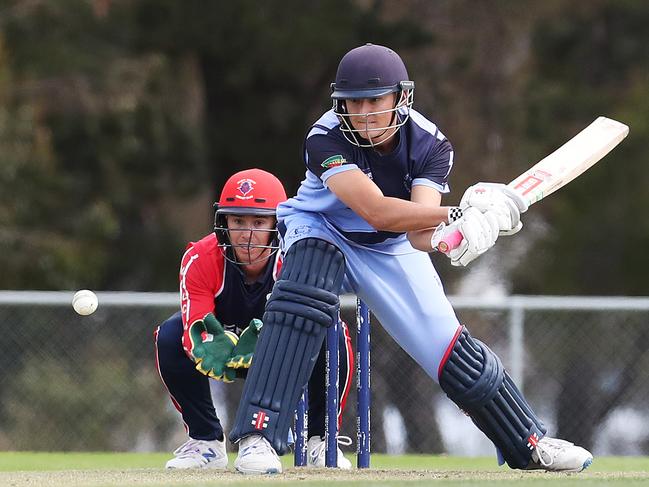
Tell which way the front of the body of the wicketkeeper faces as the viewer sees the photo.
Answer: toward the camera

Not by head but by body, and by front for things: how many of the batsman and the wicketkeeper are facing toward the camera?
2

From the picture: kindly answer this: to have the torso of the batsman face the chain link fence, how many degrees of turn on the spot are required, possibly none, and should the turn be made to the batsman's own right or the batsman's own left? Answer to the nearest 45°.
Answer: approximately 180°

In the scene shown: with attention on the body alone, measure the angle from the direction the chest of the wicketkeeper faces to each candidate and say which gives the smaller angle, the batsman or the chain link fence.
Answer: the batsman

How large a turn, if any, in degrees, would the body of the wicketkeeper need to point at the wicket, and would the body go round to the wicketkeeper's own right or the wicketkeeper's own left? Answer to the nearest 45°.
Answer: approximately 45° to the wicketkeeper's own left

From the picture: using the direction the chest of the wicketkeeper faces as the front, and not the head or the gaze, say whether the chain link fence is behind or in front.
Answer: behind

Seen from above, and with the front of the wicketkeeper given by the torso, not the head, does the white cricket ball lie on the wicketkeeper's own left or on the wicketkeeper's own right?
on the wicketkeeper's own right

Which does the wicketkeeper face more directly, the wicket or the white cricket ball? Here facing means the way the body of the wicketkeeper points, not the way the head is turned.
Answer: the wicket

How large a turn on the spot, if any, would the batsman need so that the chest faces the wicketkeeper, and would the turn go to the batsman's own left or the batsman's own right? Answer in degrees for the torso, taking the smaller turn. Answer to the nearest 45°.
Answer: approximately 135° to the batsman's own right
